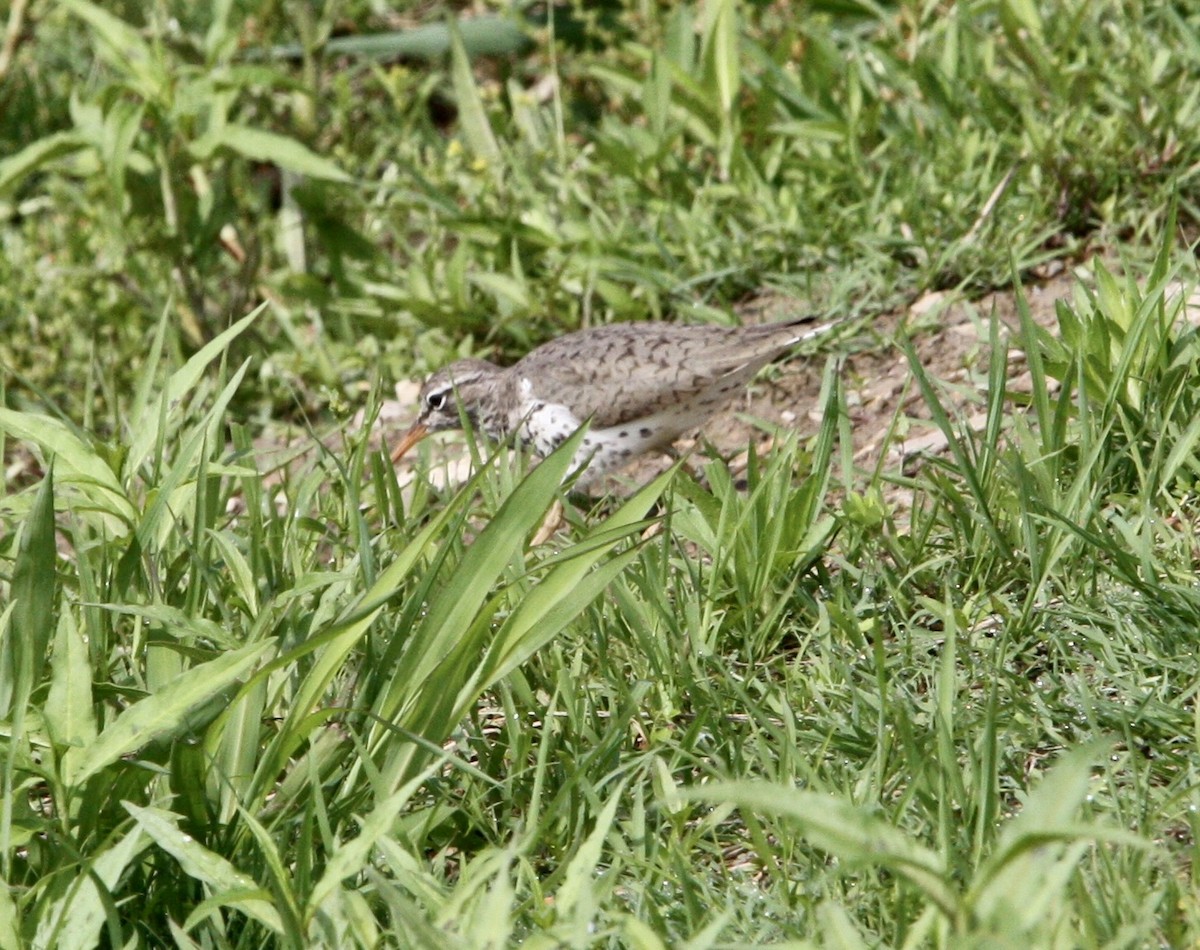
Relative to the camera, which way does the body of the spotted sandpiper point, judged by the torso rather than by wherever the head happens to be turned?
to the viewer's left
